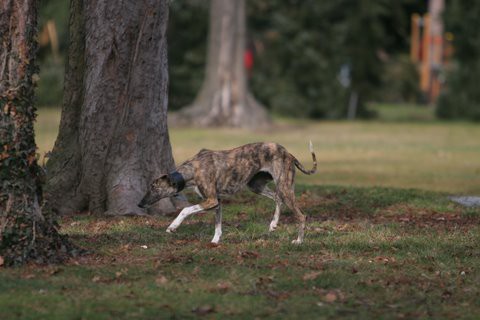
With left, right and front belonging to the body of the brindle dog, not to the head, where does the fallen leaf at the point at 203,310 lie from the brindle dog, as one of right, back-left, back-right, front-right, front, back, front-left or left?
left

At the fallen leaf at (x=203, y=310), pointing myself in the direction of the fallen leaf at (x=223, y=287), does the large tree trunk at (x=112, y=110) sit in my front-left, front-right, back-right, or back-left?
front-left

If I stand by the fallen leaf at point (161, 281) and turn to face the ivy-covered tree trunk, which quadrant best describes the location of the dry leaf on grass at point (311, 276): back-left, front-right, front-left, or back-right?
back-right

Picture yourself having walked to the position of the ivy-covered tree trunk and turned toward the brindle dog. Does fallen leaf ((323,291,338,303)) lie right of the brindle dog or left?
right

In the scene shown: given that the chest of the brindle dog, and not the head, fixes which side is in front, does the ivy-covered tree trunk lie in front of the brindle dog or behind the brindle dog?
in front

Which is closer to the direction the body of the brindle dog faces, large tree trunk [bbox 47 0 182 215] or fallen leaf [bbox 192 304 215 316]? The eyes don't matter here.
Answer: the large tree trunk

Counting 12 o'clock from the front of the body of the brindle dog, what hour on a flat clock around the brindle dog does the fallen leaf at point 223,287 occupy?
The fallen leaf is roughly at 9 o'clock from the brindle dog.

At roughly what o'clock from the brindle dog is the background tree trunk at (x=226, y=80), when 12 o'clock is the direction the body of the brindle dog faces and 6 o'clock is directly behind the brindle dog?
The background tree trunk is roughly at 3 o'clock from the brindle dog.

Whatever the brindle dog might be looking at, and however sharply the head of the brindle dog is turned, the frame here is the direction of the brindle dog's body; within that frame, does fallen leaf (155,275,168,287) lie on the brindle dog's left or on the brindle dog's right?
on the brindle dog's left

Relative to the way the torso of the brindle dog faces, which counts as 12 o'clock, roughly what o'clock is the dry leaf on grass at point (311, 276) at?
The dry leaf on grass is roughly at 8 o'clock from the brindle dog.

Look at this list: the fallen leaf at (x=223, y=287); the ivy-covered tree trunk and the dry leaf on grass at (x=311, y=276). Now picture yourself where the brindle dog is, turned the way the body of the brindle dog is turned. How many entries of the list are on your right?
0

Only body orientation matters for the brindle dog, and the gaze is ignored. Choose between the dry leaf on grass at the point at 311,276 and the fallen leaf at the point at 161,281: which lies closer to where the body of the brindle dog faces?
the fallen leaf

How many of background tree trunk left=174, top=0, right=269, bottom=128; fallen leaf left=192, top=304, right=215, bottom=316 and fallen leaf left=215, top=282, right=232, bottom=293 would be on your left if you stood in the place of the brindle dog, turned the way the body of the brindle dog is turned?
2

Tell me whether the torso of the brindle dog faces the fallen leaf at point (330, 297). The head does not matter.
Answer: no

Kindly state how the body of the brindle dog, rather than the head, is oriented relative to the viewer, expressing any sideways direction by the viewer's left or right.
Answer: facing to the left of the viewer
